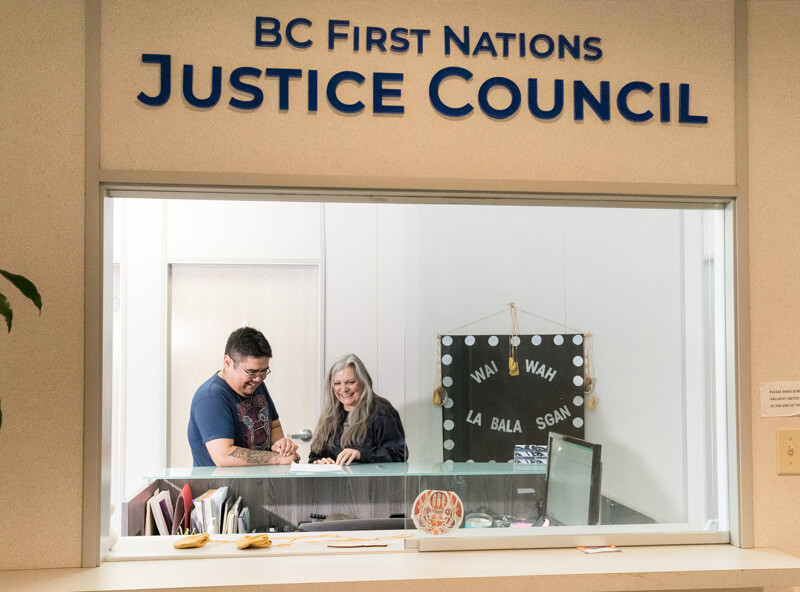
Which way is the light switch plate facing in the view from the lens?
facing the viewer

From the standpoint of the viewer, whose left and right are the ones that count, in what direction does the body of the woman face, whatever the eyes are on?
facing the viewer and to the left of the viewer

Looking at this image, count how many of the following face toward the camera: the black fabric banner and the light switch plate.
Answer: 2

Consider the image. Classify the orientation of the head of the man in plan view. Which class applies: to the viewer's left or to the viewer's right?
to the viewer's right

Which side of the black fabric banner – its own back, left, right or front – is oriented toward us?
front
